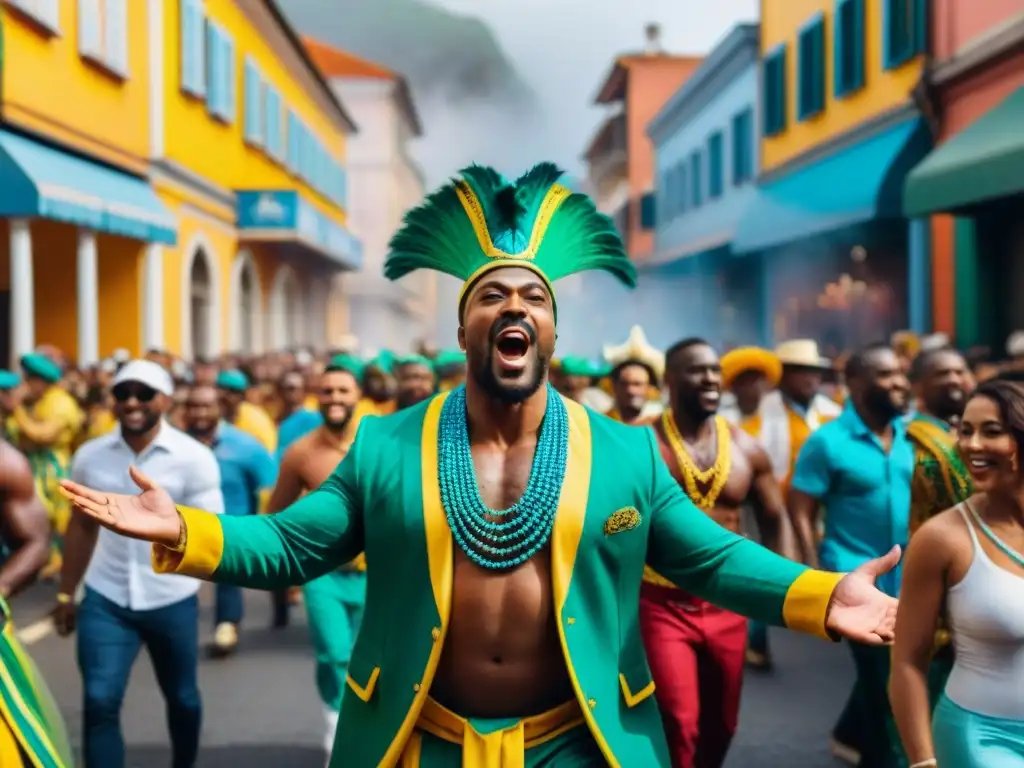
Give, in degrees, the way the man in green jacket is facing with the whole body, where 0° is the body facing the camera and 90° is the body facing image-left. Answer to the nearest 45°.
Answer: approximately 0°

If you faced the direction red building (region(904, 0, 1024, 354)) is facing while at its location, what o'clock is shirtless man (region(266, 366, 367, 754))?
The shirtless man is roughly at 11 o'clock from the red building.

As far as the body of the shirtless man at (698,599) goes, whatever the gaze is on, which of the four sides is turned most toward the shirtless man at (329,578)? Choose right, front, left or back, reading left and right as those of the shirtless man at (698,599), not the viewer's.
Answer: right

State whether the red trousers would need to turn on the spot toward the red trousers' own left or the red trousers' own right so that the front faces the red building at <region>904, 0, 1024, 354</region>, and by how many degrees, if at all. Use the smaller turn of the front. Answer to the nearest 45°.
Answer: approximately 180°

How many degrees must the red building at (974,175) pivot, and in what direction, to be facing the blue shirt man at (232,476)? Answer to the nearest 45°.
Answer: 0° — it already faces them

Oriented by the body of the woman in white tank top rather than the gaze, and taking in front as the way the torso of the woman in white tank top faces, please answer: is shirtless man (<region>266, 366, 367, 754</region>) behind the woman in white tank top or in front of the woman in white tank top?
behind

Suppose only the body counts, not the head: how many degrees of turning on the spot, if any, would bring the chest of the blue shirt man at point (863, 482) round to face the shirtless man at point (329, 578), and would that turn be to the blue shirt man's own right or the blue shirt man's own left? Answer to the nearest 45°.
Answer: approximately 135° to the blue shirt man's own right

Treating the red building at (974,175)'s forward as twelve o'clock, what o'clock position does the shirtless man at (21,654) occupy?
The shirtless man is roughly at 11 o'clock from the red building.

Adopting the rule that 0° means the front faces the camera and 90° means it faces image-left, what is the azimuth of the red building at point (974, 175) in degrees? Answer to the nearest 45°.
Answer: approximately 45°

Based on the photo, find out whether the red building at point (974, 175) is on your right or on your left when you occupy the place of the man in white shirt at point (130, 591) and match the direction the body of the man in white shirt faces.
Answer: on your left

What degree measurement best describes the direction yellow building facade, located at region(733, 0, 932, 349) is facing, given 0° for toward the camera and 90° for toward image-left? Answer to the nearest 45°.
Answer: approximately 45°
